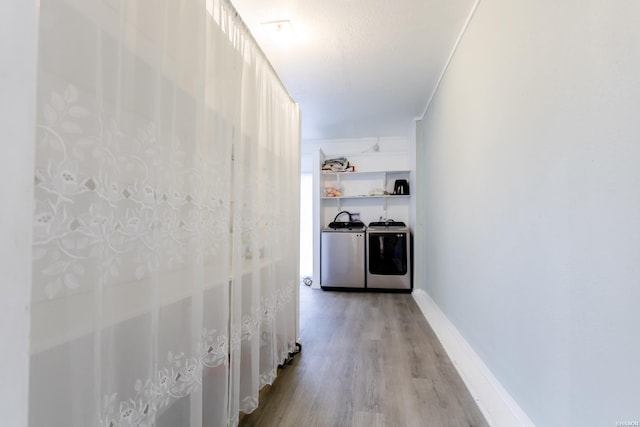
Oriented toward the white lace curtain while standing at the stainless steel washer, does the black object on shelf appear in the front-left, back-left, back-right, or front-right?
back-left

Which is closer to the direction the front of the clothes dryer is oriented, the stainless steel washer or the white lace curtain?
the white lace curtain

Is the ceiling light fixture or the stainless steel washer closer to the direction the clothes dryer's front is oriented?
the ceiling light fixture

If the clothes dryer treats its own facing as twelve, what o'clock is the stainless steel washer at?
The stainless steel washer is roughly at 3 o'clock from the clothes dryer.

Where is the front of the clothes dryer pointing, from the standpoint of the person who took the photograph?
facing the viewer

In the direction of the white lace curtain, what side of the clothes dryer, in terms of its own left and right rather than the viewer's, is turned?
front

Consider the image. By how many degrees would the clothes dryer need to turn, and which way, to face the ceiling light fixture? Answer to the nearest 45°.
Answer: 0° — it already faces it
